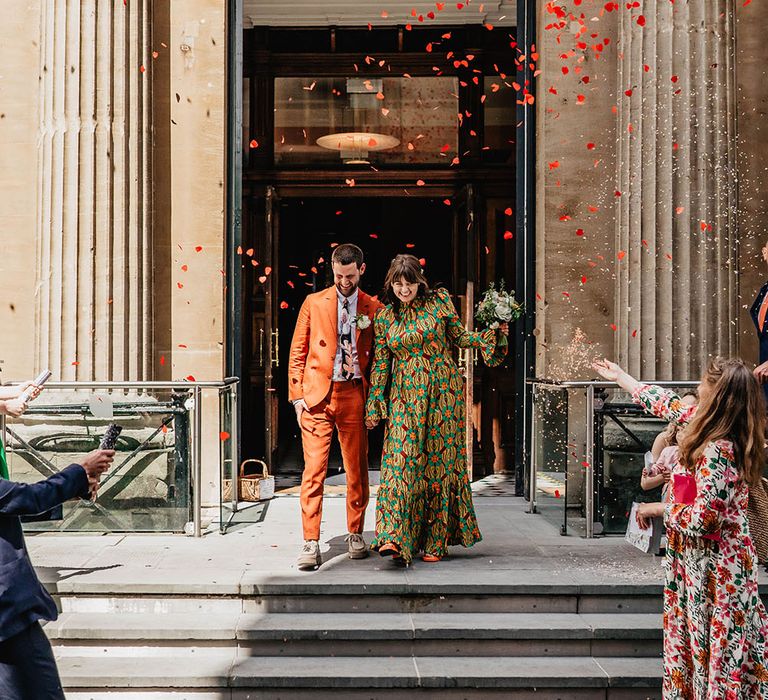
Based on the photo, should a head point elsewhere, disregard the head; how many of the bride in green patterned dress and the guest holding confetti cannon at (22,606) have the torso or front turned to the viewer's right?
1

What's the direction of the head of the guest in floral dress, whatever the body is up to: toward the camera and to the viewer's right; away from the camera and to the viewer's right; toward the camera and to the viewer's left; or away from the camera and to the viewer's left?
away from the camera and to the viewer's left

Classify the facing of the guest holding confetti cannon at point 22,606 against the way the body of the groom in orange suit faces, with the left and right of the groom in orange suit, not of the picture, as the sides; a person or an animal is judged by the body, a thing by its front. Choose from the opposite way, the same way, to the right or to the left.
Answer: to the left

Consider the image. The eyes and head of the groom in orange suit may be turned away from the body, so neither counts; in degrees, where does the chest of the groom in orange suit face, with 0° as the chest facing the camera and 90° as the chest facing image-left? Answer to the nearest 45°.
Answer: approximately 0°

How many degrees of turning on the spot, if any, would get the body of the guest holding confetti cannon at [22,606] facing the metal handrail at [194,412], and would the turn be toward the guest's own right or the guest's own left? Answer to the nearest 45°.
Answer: approximately 90° to the guest's own left

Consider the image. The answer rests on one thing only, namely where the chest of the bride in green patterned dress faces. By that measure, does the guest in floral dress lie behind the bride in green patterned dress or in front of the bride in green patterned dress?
in front

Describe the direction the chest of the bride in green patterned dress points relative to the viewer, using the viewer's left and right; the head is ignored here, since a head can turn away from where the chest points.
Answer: facing the viewer

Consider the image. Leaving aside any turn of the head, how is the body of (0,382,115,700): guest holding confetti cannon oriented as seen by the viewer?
to the viewer's right

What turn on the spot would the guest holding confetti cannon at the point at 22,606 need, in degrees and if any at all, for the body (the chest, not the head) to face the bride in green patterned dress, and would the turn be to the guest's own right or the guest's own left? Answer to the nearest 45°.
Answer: approximately 45° to the guest's own left
